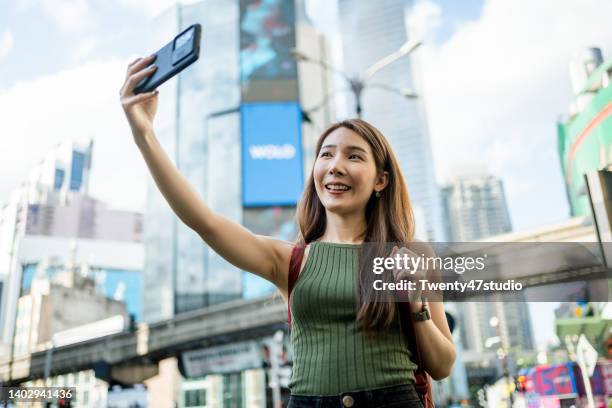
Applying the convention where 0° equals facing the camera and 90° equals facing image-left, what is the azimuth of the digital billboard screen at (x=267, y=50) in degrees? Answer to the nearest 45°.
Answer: approximately 0°

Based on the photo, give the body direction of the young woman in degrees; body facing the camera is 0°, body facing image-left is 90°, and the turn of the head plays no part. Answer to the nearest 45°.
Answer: approximately 0°

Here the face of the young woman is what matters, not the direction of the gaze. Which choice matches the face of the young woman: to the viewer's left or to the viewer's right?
to the viewer's left

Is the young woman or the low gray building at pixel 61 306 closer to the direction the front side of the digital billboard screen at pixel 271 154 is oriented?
the young woman

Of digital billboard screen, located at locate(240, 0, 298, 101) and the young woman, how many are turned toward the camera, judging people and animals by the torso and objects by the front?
2

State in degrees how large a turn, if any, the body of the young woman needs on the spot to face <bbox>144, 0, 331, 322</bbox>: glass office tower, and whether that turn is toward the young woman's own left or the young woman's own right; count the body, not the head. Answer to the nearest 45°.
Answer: approximately 180°
